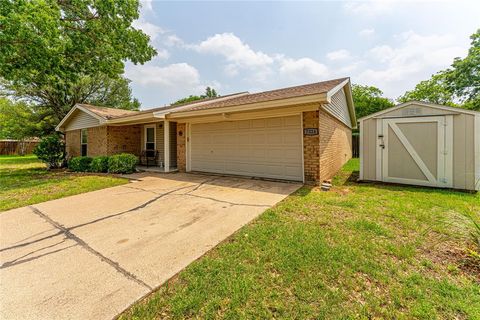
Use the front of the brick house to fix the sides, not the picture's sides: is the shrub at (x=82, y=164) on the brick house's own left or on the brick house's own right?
on the brick house's own right

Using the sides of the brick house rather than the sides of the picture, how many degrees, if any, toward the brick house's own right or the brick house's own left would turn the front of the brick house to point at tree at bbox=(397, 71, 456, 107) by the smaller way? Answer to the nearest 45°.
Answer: approximately 180°

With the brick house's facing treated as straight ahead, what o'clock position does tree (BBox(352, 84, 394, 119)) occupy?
The tree is roughly at 6 o'clock from the brick house.

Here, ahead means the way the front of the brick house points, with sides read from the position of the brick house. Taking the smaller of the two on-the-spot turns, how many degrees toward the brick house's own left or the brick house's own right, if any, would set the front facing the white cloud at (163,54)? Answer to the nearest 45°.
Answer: approximately 90° to the brick house's own right

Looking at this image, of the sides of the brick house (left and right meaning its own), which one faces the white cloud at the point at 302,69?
back

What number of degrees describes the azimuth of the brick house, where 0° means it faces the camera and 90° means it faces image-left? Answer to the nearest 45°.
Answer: approximately 45°

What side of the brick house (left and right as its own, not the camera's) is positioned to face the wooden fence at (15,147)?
right

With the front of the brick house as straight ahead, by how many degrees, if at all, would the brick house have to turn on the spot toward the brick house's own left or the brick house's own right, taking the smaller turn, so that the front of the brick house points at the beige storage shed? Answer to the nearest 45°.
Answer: approximately 90° to the brick house's own left

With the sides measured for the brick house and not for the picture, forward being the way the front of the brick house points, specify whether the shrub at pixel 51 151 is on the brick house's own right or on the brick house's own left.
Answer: on the brick house's own right
